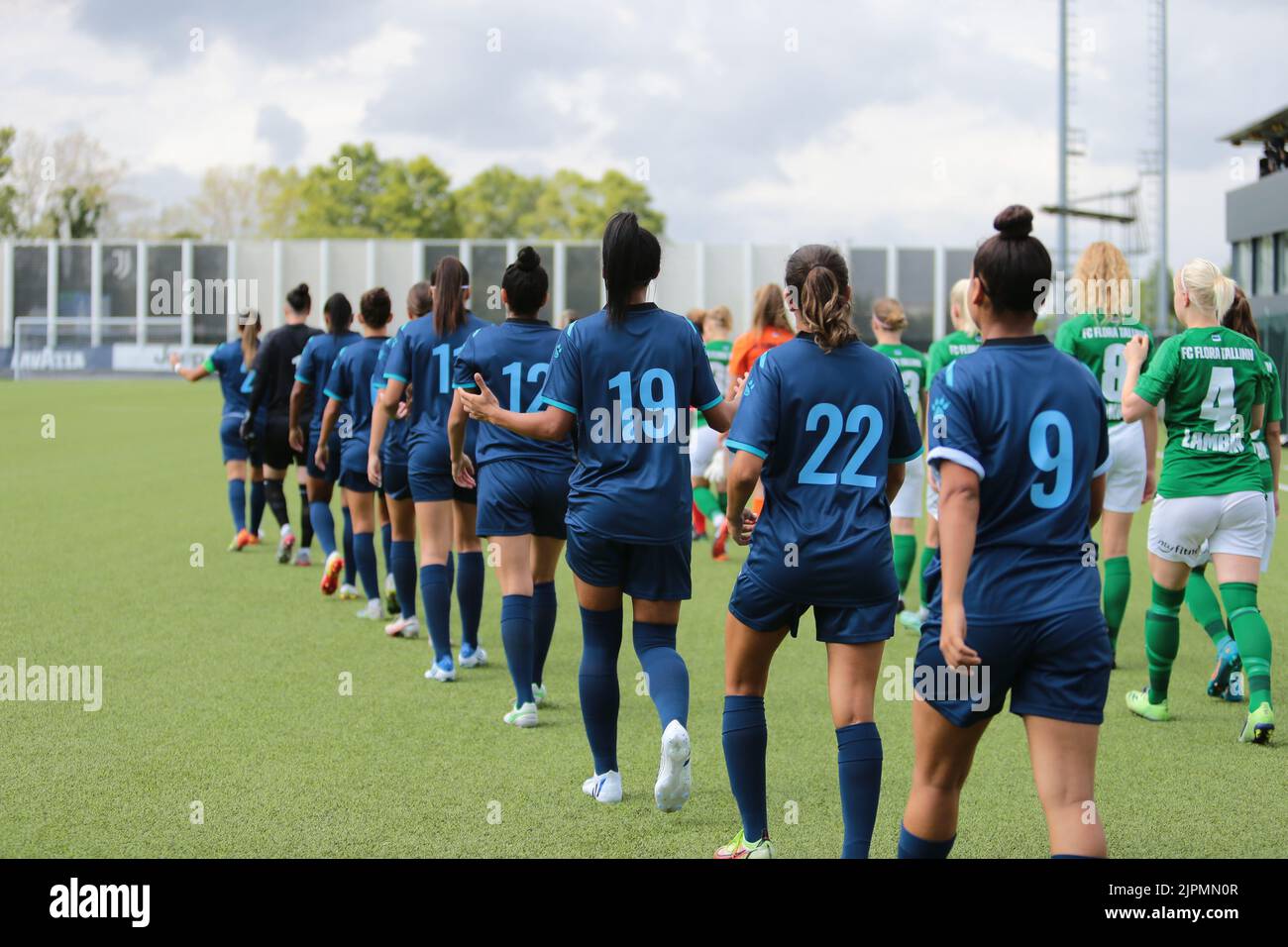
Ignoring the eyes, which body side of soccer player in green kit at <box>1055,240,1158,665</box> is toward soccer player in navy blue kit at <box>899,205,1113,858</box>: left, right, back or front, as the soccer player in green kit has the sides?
back

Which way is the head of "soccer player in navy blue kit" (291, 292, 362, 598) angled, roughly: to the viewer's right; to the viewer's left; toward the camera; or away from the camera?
away from the camera

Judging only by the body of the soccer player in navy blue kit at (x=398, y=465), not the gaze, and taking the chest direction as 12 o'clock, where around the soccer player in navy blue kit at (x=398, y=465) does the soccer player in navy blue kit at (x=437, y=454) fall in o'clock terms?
the soccer player in navy blue kit at (x=437, y=454) is roughly at 7 o'clock from the soccer player in navy blue kit at (x=398, y=465).

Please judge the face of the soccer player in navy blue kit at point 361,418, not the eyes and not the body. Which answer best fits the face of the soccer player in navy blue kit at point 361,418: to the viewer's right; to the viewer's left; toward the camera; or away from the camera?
away from the camera

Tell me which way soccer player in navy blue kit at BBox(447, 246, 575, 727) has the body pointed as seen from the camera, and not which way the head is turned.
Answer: away from the camera

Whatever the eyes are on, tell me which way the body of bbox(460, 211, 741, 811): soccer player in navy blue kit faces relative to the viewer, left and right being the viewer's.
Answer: facing away from the viewer

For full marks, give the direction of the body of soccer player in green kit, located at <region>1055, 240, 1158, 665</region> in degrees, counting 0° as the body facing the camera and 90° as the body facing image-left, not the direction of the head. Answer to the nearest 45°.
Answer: approximately 180°

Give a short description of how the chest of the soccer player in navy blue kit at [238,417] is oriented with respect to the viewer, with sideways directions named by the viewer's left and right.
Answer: facing away from the viewer and to the left of the viewer
